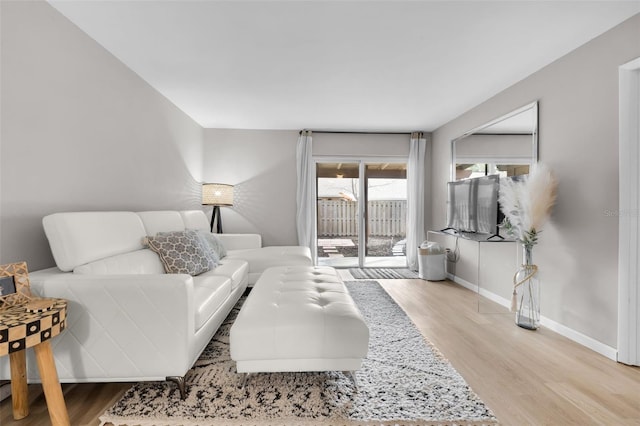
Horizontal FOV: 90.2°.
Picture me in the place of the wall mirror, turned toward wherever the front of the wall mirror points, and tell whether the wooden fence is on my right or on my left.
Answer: on my right

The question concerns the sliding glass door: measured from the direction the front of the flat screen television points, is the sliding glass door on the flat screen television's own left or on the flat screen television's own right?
on the flat screen television's own right

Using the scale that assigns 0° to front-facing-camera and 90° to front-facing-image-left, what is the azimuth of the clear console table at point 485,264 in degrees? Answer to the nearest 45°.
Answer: approximately 45°

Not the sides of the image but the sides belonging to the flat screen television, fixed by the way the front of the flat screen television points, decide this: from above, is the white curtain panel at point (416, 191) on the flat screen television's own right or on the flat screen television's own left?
on the flat screen television's own right

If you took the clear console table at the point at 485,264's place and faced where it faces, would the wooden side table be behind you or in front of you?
in front

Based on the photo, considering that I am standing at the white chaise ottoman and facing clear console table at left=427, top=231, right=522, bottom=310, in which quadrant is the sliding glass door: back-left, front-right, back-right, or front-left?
front-left

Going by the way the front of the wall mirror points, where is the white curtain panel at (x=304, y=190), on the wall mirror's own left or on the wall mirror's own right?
on the wall mirror's own right

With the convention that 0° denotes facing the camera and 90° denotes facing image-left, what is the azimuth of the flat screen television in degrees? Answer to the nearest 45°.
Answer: approximately 45°

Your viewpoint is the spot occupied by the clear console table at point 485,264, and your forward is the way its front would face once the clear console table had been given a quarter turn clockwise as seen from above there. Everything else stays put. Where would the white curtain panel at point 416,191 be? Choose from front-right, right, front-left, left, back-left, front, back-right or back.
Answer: front

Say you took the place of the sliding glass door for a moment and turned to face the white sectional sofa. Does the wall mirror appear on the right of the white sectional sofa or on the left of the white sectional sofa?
left

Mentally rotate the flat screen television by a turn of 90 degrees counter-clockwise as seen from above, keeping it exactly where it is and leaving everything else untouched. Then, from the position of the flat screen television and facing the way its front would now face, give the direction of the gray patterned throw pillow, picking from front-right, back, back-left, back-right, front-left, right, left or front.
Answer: right

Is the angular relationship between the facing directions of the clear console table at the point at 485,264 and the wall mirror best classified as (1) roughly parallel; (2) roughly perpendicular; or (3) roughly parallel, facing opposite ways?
roughly parallel

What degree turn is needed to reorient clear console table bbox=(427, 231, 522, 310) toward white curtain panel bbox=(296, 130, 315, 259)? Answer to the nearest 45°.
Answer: approximately 45° to its right

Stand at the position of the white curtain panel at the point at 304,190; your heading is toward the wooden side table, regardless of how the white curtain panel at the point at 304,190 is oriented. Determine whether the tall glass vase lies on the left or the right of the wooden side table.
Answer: left

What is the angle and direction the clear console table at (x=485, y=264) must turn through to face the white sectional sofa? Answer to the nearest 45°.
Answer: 0° — it already faces it
